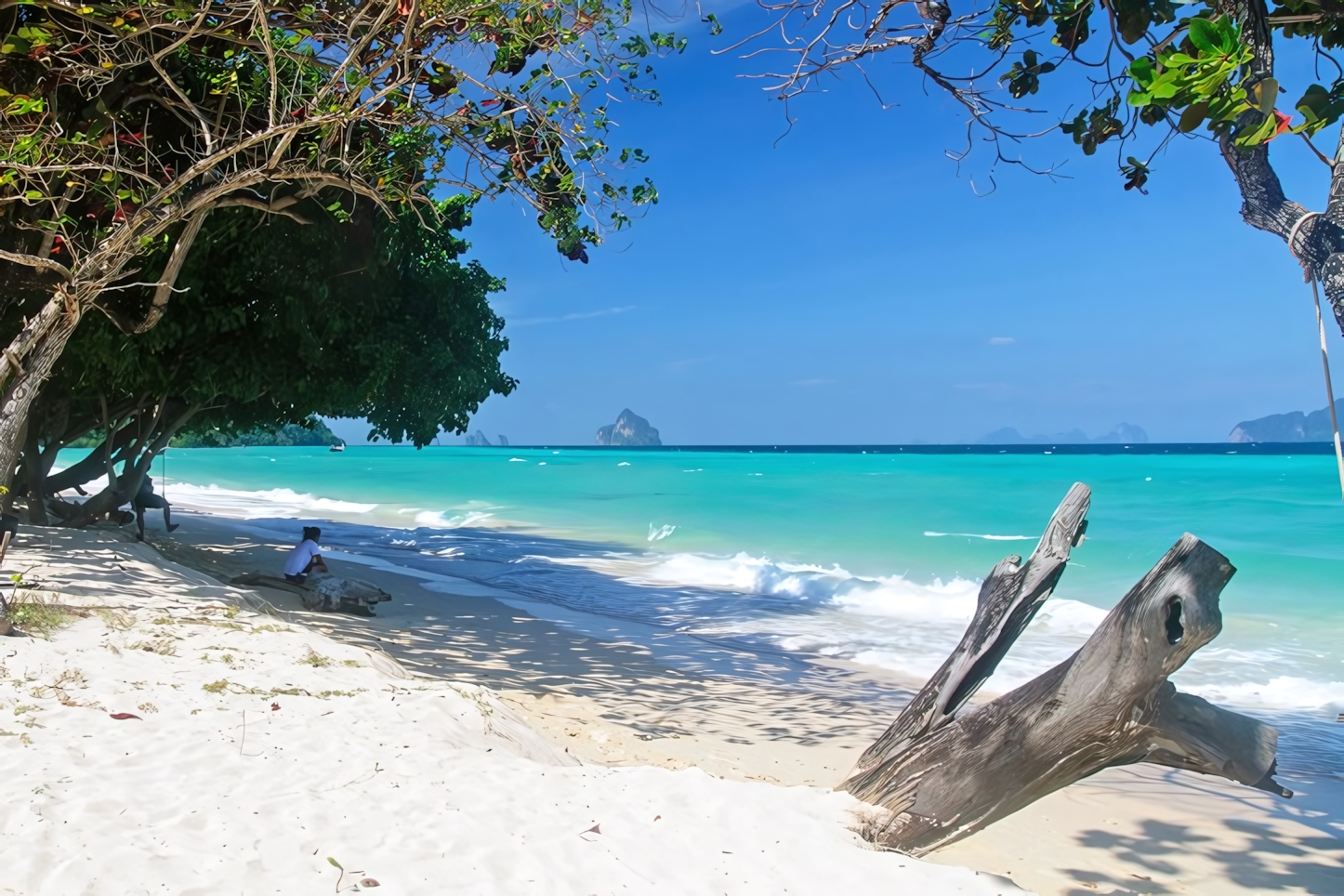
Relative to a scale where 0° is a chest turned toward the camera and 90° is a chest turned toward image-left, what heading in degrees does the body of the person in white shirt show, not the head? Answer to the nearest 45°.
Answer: approximately 225°

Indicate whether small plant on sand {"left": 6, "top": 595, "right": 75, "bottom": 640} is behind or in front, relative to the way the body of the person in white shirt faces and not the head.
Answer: behind

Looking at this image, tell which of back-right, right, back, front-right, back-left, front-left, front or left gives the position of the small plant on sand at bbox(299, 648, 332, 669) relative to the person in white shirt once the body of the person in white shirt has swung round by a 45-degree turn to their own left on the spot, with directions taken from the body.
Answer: back

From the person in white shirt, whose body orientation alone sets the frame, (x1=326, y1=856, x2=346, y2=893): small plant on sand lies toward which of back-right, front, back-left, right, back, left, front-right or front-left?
back-right

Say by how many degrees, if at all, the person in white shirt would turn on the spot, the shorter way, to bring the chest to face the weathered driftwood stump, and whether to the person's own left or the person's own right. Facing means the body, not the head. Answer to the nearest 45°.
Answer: approximately 135° to the person's own right

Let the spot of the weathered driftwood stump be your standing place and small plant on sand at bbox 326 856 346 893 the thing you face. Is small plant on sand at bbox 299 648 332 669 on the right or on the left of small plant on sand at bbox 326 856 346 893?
right

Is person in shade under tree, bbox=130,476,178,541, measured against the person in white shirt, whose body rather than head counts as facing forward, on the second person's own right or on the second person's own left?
on the second person's own left
